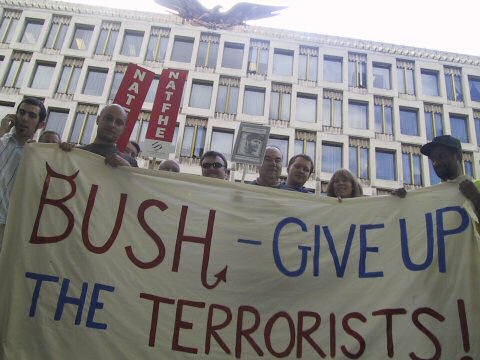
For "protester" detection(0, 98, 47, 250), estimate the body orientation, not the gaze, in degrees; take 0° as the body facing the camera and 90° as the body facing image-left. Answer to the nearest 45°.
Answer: approximately 45°

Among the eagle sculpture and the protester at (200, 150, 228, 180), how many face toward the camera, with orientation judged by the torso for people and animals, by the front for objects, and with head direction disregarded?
2

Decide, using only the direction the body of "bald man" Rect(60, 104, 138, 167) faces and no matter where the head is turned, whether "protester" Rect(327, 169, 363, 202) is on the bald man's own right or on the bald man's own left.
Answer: on the bald man's own left

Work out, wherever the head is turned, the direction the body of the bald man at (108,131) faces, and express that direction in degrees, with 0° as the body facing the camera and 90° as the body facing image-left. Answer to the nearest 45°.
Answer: approximately 0°

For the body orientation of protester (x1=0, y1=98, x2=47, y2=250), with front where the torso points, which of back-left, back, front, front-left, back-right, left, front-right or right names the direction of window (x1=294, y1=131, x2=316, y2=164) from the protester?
back

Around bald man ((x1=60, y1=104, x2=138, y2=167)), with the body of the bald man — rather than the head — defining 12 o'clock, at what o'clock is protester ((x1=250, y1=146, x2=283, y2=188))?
The protester is roughly at 9 o'clock from the bald man.

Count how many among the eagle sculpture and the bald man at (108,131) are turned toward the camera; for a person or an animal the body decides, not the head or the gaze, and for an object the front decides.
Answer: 2
